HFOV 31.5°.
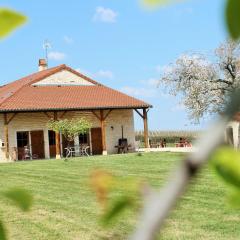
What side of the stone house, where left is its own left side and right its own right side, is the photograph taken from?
front
